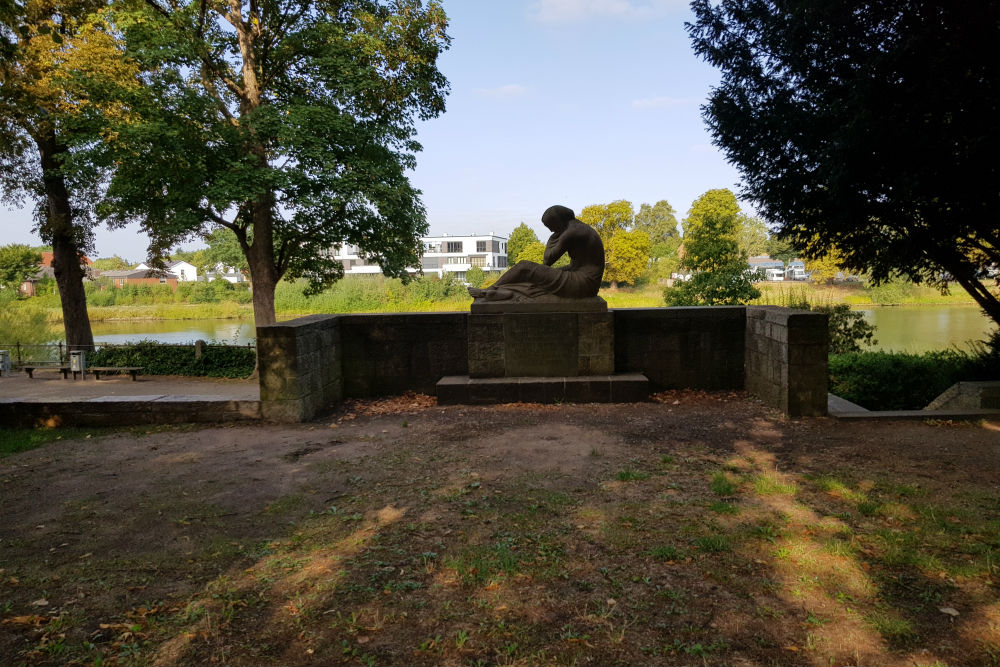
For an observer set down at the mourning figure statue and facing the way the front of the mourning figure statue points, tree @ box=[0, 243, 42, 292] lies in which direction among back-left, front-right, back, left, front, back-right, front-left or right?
front-right

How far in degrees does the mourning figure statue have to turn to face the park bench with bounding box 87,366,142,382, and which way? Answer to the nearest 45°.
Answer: approximately 45° to its right

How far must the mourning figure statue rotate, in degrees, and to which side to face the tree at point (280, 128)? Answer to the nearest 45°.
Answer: approximately 45° to its right

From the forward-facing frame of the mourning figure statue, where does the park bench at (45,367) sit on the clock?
The park bench is roughly at 1 o'clock from the mourning figure statue.

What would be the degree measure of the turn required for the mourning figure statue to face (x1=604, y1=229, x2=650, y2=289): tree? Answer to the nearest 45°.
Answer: approximately 90° to its right

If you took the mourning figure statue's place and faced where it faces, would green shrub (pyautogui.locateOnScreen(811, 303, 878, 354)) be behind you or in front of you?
behind

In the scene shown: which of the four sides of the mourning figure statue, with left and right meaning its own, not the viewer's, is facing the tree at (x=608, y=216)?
right

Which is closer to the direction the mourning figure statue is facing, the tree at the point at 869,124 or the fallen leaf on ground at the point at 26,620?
the fallen leaf on ground

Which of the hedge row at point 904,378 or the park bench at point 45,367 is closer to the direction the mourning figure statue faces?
the park bench

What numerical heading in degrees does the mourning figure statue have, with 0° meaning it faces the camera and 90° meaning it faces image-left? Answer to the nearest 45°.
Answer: approximately 90°

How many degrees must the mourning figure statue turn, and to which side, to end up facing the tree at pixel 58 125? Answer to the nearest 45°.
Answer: approximately 45° to its right
